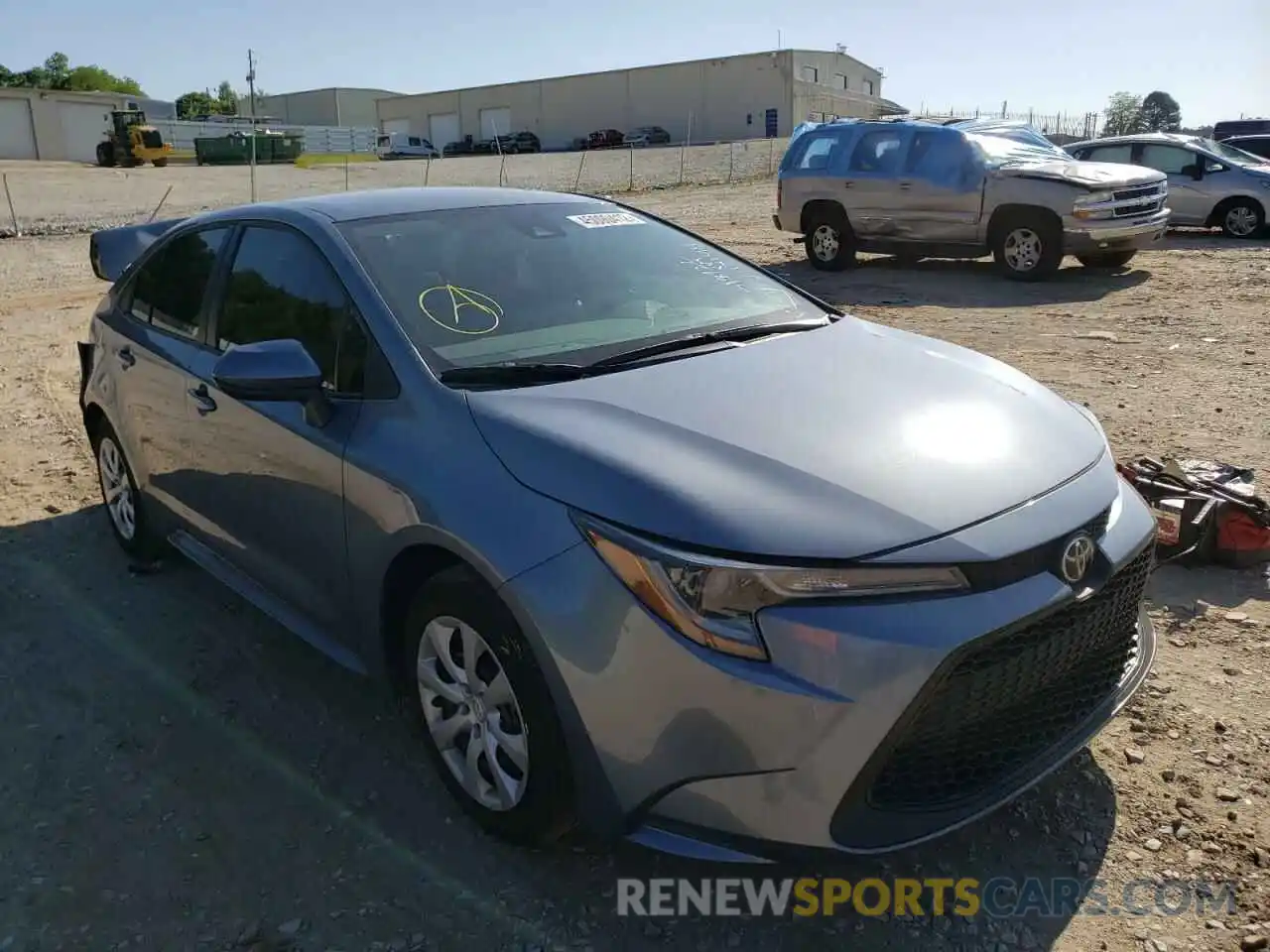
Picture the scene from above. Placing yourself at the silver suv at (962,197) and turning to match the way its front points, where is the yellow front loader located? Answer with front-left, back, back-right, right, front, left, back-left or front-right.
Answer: back

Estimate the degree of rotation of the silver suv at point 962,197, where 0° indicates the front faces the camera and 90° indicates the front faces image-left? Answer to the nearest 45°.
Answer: approximately 315°

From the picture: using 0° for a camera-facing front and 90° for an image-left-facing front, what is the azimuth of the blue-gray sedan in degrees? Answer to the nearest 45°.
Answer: approximately 315°

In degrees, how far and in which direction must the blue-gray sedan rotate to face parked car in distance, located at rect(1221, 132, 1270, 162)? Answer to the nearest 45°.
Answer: approximately 90° to its left

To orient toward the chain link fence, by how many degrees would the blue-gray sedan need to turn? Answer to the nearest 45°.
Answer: approximately 135° to its left

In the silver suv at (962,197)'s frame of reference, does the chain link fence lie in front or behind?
behind
